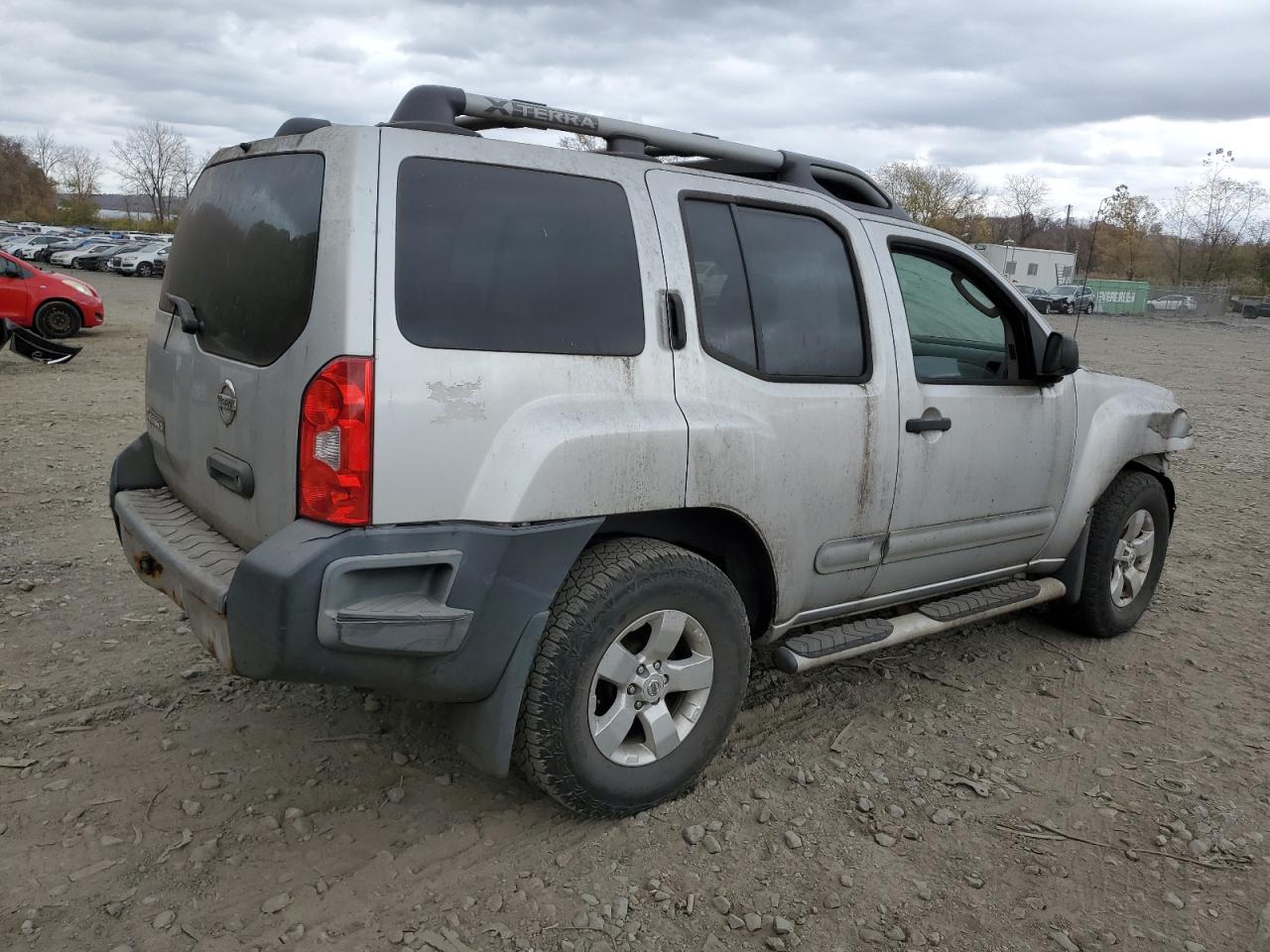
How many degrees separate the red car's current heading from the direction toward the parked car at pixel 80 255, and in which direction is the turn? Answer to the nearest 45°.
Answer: approximately 90° to its left

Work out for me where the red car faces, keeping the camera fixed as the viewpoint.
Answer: facing to the right of the viewer

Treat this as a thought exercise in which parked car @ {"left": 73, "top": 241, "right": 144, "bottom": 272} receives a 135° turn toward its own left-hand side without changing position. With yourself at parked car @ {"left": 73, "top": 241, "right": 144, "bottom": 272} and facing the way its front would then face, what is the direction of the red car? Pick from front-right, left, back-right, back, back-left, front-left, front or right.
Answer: right

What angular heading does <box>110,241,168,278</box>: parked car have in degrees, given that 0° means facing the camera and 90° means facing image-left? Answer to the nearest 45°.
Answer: approximately 45°

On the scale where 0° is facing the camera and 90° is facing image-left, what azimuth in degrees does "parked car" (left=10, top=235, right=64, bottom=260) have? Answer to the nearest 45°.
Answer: approximately 45°

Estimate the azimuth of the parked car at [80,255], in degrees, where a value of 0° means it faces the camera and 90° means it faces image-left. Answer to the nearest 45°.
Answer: approximately 45°

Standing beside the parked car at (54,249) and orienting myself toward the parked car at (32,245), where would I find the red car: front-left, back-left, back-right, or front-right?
back-left

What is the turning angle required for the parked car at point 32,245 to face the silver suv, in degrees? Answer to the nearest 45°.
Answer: approximately 45° to its left

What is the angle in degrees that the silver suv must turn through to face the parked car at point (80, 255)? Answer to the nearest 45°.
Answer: approximately 90° to its left

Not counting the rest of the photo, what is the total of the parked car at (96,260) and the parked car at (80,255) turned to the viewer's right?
0

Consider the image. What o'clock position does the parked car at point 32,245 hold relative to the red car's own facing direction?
The parked car is roughly at 9 o'clock from the red car.
